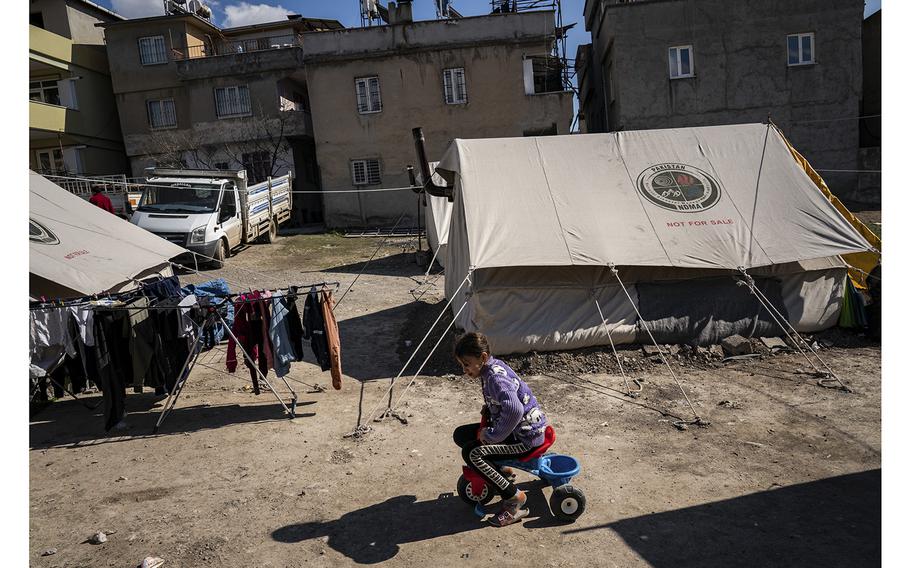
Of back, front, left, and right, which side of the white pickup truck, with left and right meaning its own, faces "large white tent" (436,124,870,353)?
left

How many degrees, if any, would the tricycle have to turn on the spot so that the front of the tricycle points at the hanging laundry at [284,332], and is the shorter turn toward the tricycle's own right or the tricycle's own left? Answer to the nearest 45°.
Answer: approximately 45° to the tricycle's own right

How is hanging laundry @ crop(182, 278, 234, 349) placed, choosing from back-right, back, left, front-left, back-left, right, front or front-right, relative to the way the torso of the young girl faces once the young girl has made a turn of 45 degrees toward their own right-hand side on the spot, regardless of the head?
front

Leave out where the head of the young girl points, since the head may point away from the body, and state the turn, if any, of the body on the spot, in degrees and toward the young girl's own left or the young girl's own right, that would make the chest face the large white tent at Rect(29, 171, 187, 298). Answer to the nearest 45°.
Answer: approximately 45° to the young girl's own right

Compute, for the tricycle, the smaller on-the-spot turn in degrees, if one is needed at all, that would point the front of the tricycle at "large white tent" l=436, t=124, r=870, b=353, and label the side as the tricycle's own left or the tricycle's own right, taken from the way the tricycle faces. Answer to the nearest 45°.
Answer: approximately 90° to the tricycle's own right

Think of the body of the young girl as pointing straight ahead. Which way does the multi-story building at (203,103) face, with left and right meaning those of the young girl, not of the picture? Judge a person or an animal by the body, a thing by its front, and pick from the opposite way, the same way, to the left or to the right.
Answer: to the left

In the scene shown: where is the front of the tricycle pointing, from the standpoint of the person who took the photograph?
facing to the left of the viewer

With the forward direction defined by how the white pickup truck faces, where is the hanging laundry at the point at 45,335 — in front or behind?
in front

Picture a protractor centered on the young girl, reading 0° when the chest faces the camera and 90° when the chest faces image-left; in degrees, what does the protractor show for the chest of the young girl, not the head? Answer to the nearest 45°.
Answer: approximately 90°

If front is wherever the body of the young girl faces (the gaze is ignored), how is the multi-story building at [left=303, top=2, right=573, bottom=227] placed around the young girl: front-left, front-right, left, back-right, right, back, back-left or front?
right

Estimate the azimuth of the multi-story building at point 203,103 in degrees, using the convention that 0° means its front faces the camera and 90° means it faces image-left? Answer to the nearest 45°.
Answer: approximately 0°
